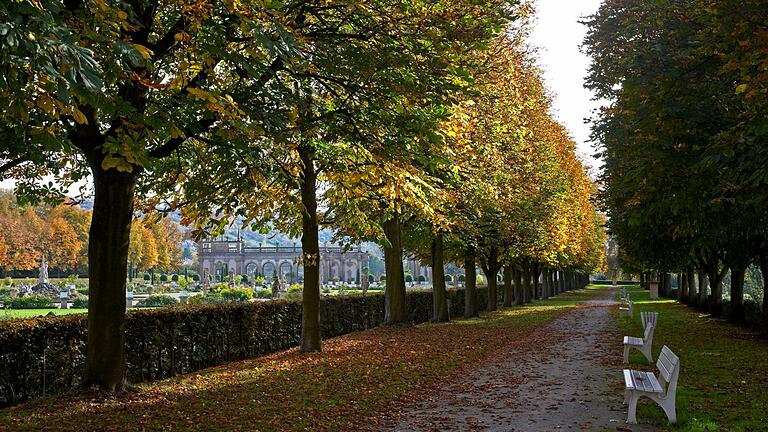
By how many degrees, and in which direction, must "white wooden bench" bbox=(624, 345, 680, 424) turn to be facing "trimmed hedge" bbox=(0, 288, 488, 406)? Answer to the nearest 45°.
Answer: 0° — it already faces it

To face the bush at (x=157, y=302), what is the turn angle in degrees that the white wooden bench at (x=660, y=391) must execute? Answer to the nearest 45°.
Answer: approximately 45° to its right

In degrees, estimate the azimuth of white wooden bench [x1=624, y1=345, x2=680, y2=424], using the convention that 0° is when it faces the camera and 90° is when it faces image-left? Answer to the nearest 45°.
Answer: approximately 90°

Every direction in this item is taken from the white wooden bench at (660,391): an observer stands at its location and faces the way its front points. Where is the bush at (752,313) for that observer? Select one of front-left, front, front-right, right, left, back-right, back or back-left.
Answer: right

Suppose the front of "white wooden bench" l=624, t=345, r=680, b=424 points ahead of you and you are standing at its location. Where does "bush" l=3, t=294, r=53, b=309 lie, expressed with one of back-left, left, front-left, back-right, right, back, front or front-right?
front-right

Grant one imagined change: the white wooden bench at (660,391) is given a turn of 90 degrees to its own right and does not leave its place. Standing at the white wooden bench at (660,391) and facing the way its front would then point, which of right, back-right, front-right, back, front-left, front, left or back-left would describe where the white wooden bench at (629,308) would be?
front
